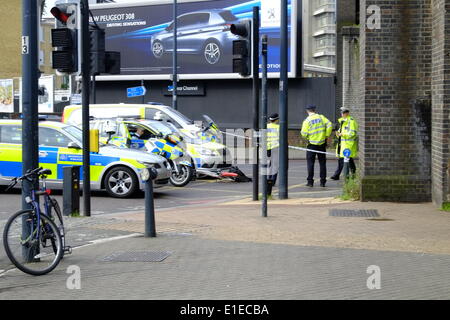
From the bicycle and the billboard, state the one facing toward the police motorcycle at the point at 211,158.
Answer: the billboard

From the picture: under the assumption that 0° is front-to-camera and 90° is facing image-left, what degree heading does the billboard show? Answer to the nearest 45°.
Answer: approximately 0°

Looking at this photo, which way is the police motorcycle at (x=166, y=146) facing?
to the viewer's right

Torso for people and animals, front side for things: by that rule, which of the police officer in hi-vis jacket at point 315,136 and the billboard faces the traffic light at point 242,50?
the billboard

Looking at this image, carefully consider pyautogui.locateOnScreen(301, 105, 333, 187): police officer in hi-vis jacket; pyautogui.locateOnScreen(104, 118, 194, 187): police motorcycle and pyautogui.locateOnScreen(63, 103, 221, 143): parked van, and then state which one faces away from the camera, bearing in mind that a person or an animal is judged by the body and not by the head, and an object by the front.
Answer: the police officer in hi-vis jacket

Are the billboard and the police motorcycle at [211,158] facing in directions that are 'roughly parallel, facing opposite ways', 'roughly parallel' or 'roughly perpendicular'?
roughly perpendicular

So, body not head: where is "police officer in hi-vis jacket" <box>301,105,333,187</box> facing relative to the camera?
away from the camera

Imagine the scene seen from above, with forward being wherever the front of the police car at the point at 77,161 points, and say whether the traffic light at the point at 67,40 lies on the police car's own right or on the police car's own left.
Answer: on the police car's own right

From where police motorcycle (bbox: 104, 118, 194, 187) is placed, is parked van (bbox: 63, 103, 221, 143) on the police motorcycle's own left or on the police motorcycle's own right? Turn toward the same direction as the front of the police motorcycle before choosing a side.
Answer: on the police motorcycle's own left
